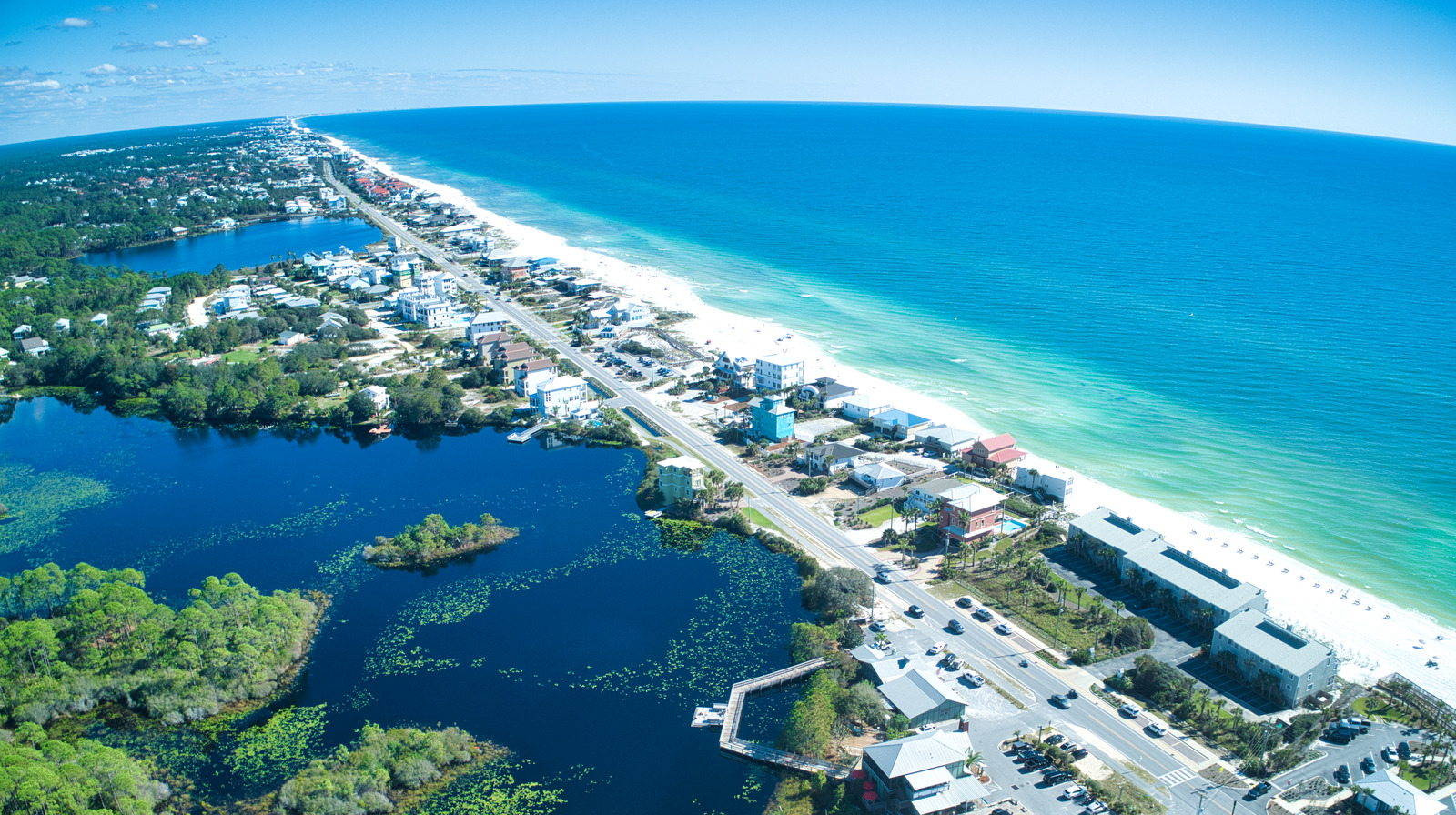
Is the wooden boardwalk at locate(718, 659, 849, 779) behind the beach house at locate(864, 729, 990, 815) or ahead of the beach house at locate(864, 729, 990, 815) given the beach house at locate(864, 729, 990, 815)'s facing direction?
behind

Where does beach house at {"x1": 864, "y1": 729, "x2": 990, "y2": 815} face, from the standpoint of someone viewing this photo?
facing the viewer and to the right of the viewer

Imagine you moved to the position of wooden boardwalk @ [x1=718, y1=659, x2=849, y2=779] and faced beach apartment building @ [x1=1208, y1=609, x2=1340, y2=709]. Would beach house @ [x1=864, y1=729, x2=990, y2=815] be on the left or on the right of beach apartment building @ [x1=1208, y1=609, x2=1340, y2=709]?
right

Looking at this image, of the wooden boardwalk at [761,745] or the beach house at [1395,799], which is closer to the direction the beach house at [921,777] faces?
the beach house
